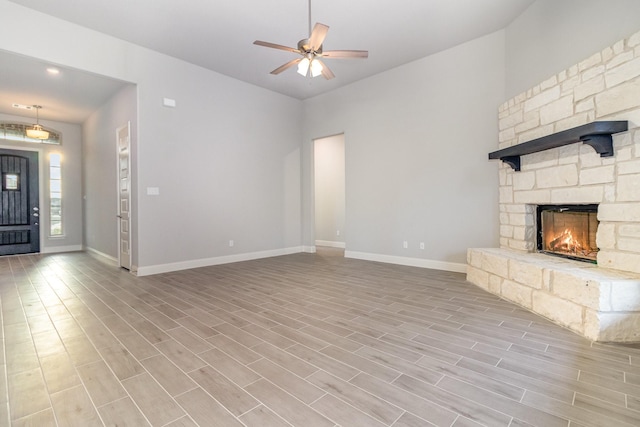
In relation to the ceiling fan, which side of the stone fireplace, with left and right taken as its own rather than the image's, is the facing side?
front

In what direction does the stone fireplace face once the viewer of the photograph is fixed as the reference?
facing the viewer and to the left of the viewer

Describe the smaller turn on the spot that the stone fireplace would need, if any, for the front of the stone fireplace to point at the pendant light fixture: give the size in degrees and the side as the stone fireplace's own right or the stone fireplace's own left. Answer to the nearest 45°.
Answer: approximately 45° to the stone fireplace's own right

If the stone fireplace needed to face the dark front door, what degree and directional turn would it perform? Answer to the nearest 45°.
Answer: approximately 45° to its right
